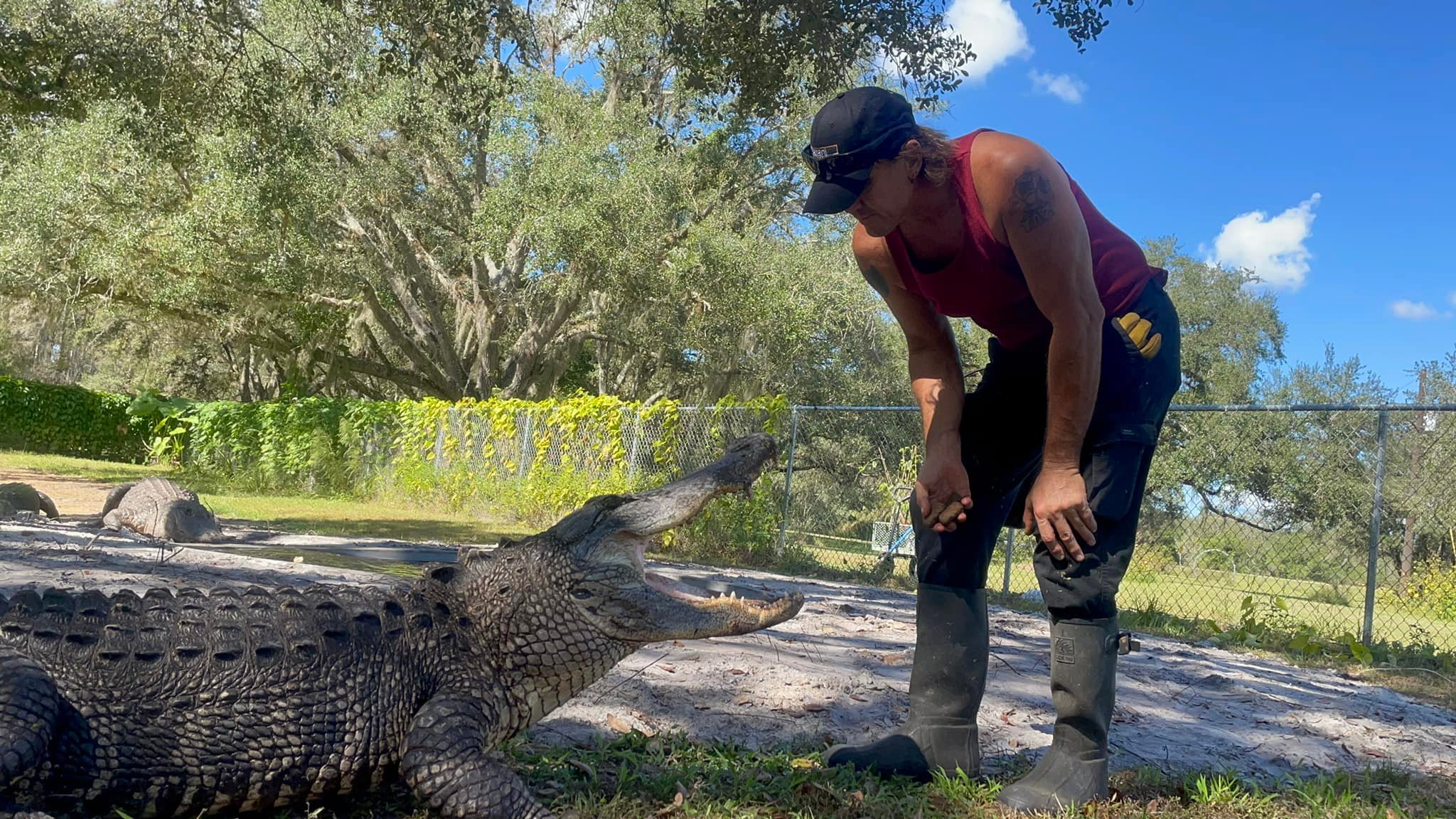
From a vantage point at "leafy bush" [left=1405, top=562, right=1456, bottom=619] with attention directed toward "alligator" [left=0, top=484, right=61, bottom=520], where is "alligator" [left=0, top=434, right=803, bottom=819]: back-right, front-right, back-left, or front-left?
front-left

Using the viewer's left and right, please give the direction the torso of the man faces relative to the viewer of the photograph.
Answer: facing the viewer and to the left of the viewer

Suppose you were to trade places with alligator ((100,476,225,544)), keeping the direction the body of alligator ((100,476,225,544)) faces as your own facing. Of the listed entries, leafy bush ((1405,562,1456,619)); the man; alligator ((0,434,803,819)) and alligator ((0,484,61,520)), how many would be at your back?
1

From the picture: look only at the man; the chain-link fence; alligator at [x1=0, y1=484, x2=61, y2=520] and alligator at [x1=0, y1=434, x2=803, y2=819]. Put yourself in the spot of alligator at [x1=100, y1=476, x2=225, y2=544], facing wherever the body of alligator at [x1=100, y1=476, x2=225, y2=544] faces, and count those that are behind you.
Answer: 1

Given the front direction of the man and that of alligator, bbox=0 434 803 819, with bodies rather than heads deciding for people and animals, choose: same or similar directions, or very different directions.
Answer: very different directions

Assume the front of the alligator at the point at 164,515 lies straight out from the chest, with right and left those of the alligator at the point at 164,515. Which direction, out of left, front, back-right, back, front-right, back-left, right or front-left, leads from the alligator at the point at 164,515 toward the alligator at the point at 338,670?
front-right

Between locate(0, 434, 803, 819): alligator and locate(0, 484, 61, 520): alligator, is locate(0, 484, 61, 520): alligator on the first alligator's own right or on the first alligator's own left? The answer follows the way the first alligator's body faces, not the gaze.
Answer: on the first alligator's own left

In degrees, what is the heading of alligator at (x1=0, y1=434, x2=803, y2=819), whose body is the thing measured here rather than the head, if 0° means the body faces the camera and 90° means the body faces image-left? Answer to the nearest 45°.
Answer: approximately 270°

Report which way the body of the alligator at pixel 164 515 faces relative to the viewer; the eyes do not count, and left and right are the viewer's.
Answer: facing the viewer and to the right of the viewer
